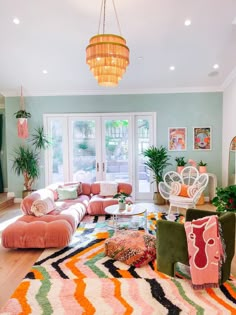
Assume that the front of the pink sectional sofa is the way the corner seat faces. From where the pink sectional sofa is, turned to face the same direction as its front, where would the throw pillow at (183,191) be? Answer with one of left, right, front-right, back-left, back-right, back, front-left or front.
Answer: front-left

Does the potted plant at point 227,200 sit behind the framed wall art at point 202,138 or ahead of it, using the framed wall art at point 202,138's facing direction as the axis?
ahead

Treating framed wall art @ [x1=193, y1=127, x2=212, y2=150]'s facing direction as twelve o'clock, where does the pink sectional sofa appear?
The pink sectional sofa is roughly at 1 o'clock from the framed wall art.

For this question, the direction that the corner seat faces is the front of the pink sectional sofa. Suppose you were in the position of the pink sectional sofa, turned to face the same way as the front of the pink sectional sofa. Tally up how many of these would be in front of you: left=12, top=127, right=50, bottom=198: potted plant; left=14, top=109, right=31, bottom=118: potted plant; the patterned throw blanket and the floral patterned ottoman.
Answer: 2

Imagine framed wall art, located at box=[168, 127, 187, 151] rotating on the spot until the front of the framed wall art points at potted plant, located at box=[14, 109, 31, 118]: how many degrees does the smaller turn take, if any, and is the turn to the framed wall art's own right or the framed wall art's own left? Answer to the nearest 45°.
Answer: approximately 90° to the framed wall art's own right

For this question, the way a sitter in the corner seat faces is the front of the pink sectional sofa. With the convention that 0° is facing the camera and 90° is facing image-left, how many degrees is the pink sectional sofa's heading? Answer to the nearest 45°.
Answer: approximately 315°

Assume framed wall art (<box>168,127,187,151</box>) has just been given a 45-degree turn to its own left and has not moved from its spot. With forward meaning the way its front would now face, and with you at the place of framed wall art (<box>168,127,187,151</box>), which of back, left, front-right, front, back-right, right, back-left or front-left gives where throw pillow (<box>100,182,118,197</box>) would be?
right

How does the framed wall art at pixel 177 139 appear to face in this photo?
toward the camera

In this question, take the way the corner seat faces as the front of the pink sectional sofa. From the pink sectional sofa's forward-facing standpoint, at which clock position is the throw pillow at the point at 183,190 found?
The throw pillow is roughly at 10 o'clock from the pink sectional sofa.

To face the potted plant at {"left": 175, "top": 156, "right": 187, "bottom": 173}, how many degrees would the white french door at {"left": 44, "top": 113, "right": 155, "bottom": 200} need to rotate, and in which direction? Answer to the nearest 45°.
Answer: approximately 90° to its left

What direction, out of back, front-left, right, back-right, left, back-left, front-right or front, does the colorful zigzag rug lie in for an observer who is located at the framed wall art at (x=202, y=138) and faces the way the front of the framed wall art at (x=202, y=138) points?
front

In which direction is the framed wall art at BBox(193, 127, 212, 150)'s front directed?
toward the camera

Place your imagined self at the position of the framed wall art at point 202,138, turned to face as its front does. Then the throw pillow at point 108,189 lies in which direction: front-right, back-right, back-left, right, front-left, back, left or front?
front-right

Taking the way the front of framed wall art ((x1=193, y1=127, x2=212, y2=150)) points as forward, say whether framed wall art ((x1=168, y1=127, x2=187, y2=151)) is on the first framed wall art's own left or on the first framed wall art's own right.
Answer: on the first framed wall art's own right

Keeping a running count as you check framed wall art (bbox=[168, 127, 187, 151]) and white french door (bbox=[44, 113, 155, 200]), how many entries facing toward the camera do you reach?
2

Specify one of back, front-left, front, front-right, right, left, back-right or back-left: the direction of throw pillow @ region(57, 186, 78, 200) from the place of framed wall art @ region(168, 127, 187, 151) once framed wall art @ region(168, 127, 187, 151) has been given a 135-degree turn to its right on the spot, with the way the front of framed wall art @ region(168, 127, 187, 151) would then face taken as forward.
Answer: left

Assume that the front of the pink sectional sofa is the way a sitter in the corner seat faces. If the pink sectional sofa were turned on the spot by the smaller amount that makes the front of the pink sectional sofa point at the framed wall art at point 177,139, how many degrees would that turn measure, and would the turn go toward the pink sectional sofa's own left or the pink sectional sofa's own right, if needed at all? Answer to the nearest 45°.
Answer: approximately 90° to the pink sectional sofa's own left

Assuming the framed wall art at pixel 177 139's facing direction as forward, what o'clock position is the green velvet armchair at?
The green velvet armchair is roughly at 12 o'clock from the framed wall art.
